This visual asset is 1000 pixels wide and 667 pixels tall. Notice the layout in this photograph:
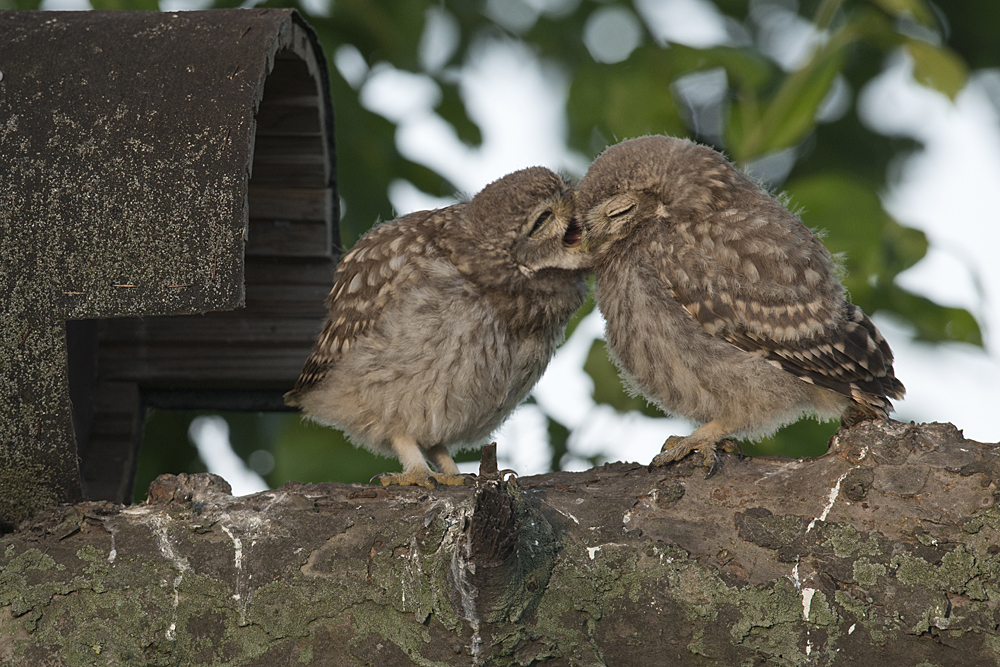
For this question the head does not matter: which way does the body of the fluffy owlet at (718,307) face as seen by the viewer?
to the viewer's left

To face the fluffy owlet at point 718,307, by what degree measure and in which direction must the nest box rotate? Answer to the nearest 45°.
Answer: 0° — it already faces it

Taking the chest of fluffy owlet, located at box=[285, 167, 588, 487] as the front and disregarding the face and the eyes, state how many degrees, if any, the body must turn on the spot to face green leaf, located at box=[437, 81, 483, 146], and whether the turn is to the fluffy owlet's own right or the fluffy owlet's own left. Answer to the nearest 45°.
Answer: approximately 90° to the fluffy owlet's own left

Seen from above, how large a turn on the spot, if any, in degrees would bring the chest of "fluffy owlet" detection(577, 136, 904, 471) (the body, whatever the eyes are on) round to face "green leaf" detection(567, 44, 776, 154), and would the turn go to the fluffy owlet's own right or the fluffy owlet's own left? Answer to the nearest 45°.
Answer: approximately 90° to the fluffy owlet's own right

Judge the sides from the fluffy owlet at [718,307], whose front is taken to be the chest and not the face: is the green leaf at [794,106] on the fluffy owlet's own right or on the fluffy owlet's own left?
on the fluffy owlet's own right

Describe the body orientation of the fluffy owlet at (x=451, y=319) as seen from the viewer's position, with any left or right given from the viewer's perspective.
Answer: facing to the right of the viewer

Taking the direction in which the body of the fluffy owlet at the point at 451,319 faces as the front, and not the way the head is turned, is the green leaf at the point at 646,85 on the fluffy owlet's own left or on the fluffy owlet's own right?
on the fluffy owlet's own left

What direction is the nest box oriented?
to the viewer's right

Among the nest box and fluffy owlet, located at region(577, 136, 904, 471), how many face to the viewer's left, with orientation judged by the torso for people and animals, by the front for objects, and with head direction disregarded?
1

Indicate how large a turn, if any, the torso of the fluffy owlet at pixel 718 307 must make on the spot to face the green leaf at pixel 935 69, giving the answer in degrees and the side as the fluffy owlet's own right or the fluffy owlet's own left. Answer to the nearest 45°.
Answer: approximately 135° to the fluffy owlet's own right

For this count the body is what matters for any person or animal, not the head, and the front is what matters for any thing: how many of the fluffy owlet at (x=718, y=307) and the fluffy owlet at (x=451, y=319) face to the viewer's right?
1
